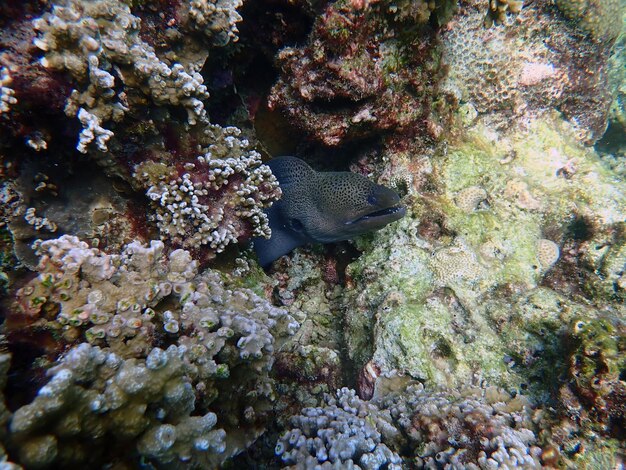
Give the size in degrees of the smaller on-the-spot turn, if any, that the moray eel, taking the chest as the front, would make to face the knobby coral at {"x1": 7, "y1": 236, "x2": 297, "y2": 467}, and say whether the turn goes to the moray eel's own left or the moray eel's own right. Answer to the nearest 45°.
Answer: approximately 90° to the moray eel's own right

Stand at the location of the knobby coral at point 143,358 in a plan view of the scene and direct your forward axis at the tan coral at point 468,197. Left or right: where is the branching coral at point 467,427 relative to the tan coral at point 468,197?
right

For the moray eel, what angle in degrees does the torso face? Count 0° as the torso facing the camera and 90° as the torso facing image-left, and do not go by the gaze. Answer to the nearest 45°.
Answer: approximately 270°

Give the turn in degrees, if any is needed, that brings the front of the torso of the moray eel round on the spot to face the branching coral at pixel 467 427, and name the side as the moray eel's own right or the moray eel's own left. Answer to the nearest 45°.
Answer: approximately 45° to the moray eel's own right

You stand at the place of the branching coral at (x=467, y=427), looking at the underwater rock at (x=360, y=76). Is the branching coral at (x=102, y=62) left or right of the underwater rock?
left

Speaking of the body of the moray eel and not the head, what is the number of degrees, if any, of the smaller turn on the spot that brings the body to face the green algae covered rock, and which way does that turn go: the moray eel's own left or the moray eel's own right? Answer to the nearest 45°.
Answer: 0° — it already faces it

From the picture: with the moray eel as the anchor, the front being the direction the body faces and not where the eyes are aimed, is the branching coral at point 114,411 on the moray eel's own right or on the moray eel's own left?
on the moray eel's own right

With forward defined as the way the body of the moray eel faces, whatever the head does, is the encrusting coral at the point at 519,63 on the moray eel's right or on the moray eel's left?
on the moray eel's left
